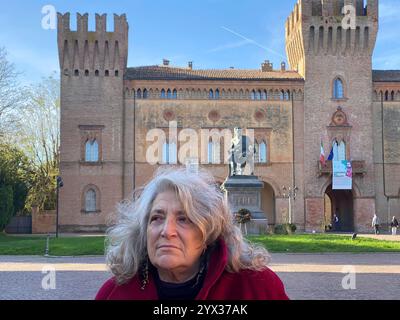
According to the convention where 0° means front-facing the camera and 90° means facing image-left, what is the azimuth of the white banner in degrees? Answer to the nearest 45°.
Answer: approximately 0°

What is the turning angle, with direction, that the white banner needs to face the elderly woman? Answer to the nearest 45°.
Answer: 0° — it already faces them

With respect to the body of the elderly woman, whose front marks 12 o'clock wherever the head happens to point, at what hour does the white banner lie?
The white banner is roughly at 7 o'clock from the elderly woman.

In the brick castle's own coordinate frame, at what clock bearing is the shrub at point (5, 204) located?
The shrub is roughly at 2 o'clock from the brick castle.

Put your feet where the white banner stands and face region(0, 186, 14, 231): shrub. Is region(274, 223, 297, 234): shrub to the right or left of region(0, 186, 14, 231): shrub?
left

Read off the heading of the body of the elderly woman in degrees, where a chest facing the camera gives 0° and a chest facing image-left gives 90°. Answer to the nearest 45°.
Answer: approximately 45°

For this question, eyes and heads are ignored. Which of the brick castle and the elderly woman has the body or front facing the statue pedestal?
the brick castle

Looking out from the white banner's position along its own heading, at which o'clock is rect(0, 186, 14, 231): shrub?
The shrub is roughly at 2 o'clock from the white banner.

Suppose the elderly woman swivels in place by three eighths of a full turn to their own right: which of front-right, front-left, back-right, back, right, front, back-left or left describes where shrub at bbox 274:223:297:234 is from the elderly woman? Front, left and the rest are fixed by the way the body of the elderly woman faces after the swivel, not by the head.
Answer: front
